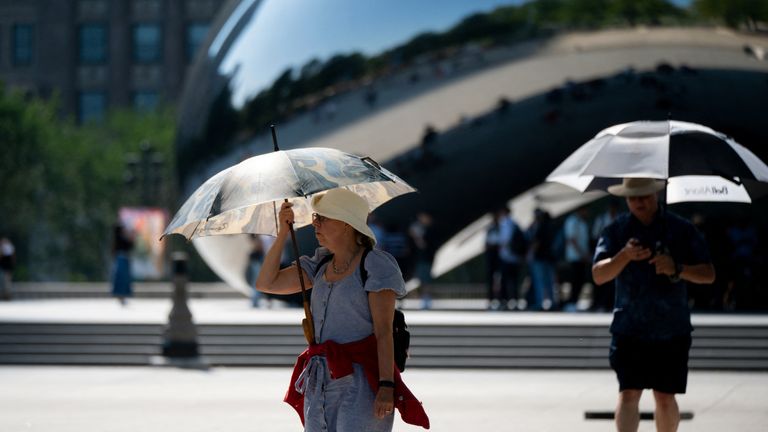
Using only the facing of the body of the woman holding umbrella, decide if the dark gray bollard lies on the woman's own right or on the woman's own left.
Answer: on the woman's own right

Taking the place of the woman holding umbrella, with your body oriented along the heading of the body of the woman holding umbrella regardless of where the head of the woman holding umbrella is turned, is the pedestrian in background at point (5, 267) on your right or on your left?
on your right

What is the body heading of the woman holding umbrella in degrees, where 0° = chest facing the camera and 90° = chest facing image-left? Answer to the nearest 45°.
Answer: approximately 45°

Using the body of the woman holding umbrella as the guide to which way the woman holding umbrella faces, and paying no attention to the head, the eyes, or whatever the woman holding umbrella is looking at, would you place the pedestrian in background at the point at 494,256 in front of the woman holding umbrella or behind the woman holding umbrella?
behind

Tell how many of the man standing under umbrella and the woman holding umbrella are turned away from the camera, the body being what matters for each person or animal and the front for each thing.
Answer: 0

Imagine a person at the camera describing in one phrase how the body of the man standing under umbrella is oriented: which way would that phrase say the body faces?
toward the camera

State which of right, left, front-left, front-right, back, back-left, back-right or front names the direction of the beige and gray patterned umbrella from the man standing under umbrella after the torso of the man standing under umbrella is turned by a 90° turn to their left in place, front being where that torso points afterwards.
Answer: back-right

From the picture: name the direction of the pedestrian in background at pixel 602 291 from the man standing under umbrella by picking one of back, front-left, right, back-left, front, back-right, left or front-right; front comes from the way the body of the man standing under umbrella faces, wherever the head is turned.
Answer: back
